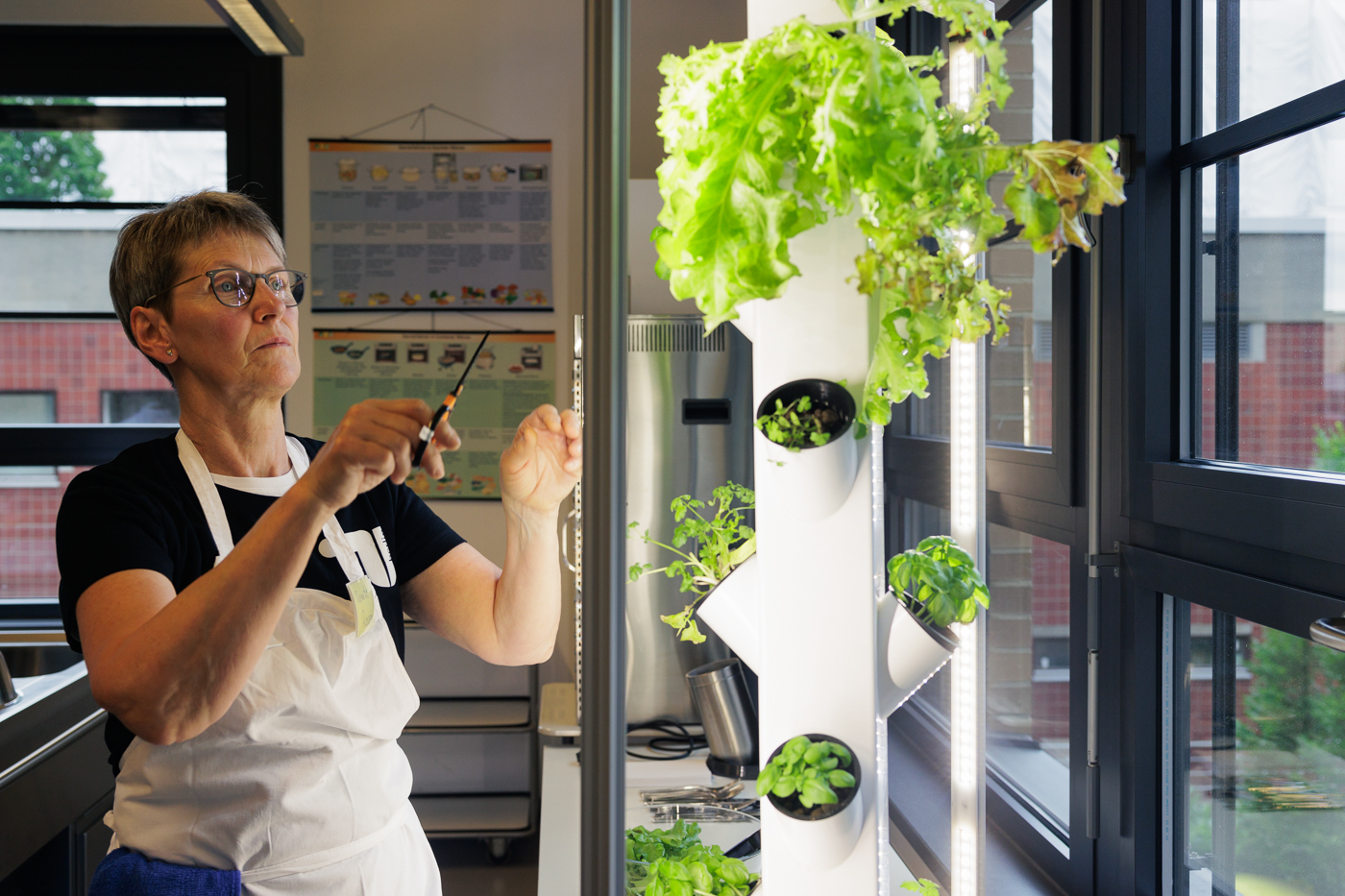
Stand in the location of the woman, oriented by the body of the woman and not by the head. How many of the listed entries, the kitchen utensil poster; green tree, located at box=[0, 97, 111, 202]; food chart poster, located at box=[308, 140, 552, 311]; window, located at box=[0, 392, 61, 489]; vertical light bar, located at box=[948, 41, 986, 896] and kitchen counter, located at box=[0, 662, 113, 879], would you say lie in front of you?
1

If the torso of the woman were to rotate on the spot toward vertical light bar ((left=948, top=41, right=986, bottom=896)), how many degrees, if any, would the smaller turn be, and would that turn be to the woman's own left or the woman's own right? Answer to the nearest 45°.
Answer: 0° — they already face it

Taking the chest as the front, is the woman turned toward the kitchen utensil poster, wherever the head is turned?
no

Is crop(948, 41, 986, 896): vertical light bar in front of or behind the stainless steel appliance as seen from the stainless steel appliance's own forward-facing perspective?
in front

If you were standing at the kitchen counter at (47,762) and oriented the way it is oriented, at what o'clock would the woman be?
The woman is roughly at 1 o'clock from the kitchen counter.

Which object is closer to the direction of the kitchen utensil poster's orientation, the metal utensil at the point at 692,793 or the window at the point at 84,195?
the metal utensil

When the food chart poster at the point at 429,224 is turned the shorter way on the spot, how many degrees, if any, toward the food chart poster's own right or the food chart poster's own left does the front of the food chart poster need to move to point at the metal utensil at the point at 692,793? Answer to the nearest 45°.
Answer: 0° — it already faces it

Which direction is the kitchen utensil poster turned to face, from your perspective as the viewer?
facing the viewer

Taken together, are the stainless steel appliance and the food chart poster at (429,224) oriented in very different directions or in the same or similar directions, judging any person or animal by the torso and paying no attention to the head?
same or similar directions

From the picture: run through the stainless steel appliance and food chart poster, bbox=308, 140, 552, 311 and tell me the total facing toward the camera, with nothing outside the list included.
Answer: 2

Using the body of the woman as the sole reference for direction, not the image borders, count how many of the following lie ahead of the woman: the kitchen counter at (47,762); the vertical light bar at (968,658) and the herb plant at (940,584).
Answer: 2

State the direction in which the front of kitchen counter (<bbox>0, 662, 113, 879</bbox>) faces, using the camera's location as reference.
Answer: facing the viewer and to the right of the viewer

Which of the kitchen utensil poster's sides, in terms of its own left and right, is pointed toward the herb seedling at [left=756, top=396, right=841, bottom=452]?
front

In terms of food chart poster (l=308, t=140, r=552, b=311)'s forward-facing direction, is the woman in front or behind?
in front

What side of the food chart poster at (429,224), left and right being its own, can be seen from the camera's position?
front

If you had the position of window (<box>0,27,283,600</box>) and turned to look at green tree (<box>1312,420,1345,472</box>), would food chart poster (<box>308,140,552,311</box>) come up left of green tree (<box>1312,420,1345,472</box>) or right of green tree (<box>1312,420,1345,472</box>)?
right
